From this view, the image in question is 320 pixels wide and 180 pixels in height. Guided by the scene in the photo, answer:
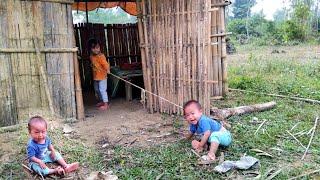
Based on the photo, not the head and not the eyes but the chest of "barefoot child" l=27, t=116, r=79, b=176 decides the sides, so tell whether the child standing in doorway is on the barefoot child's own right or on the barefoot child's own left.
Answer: on the barefoot child's own left

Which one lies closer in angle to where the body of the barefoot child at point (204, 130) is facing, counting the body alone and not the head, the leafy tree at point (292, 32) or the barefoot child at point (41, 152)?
the barefoot child

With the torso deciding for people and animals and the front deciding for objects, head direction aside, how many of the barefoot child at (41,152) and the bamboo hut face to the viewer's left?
0

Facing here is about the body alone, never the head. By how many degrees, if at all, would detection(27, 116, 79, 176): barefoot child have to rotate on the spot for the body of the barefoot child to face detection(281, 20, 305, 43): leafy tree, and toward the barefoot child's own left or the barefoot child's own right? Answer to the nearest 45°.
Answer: approximately 90° to the barefoot child's own left

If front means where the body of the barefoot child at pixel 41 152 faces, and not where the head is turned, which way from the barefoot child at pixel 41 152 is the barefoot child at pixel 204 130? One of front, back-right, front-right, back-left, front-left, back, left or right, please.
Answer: front-left

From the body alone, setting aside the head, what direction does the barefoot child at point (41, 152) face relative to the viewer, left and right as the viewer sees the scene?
facing the viewer and to the right of the viewer

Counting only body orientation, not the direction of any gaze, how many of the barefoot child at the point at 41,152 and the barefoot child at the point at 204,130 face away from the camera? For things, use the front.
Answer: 0

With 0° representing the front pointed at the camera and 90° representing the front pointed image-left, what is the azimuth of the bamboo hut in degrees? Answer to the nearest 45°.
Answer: approximately 0°

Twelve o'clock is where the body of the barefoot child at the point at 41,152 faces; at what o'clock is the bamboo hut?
The bamboo hut is roughly at 8 o'clock from the barefoot child.

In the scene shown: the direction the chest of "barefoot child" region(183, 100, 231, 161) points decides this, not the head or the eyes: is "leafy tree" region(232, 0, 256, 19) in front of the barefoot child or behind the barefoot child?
behind
